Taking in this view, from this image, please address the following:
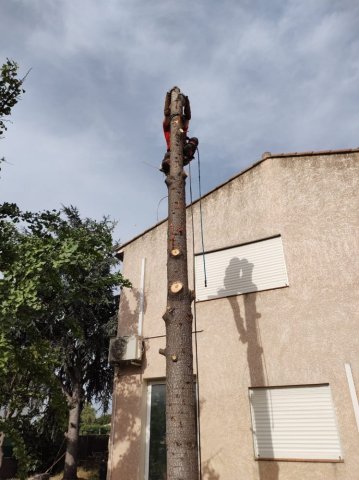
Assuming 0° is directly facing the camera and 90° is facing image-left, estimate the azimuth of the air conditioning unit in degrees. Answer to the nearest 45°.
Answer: approximately 45°

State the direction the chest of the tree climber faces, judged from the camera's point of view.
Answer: toward the camera

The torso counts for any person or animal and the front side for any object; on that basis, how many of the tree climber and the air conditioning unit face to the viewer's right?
0

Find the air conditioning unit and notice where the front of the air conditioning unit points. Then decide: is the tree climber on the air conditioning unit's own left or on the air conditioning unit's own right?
on the air conditioning unit's own left

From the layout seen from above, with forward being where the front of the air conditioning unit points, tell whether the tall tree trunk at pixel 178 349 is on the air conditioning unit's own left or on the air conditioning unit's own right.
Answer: on the air conditioning unit's own left

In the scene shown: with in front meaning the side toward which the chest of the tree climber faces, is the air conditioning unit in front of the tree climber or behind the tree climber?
behind
